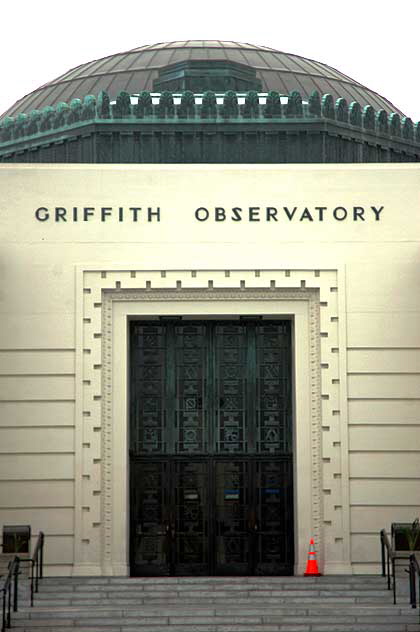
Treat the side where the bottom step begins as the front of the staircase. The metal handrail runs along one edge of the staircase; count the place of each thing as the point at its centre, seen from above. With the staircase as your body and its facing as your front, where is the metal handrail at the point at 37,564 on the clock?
The metal handrail is roughly at 4 o'clock from the staircase.

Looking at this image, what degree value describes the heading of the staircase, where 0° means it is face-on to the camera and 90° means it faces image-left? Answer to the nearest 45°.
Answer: approximately 0°

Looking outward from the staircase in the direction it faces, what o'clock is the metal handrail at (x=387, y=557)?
The metal handrail is roughly at 8 o'clock from the staircase.

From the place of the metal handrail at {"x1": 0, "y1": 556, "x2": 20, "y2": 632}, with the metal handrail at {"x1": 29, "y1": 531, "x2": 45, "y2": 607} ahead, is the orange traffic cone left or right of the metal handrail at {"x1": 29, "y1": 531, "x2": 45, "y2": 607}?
right

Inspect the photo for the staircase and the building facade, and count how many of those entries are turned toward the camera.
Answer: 2
